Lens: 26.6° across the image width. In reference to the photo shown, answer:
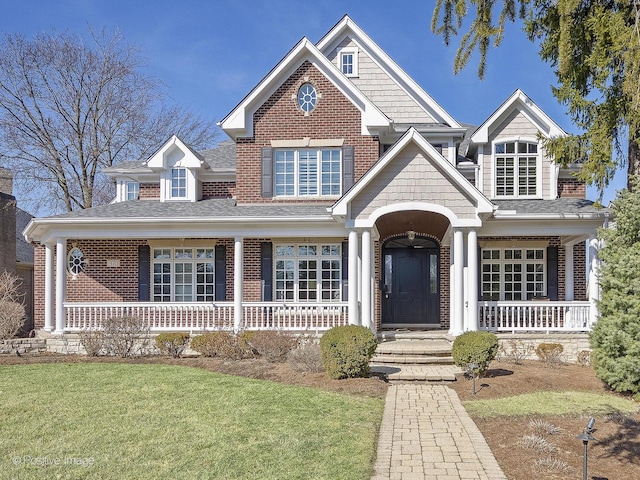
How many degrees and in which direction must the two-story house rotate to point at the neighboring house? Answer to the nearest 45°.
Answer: approximately 135° to its right

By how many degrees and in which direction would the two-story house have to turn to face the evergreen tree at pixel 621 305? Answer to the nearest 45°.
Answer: approximately 45° to its left

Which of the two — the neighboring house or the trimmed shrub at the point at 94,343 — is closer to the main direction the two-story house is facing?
the trimmed shrub

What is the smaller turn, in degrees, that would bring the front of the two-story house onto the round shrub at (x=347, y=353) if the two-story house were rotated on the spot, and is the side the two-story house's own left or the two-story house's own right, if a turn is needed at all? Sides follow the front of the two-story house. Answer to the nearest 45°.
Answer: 0° — it already faces it

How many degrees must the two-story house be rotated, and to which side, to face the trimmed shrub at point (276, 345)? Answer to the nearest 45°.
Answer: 0° — it already faces it

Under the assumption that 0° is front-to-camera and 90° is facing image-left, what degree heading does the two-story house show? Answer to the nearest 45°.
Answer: approximately 0°
